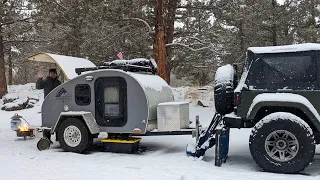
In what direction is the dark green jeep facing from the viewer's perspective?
to the viewer's right

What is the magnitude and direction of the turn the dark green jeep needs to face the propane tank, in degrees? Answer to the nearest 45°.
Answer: approximately 180°

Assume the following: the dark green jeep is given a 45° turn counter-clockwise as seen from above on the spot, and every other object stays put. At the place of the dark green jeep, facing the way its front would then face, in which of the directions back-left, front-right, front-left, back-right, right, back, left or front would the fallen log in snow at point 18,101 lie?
left

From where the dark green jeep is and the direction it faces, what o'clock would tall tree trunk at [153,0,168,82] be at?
The tall tree trunk is roughly at 8 o'clock from the dark green jeep.
